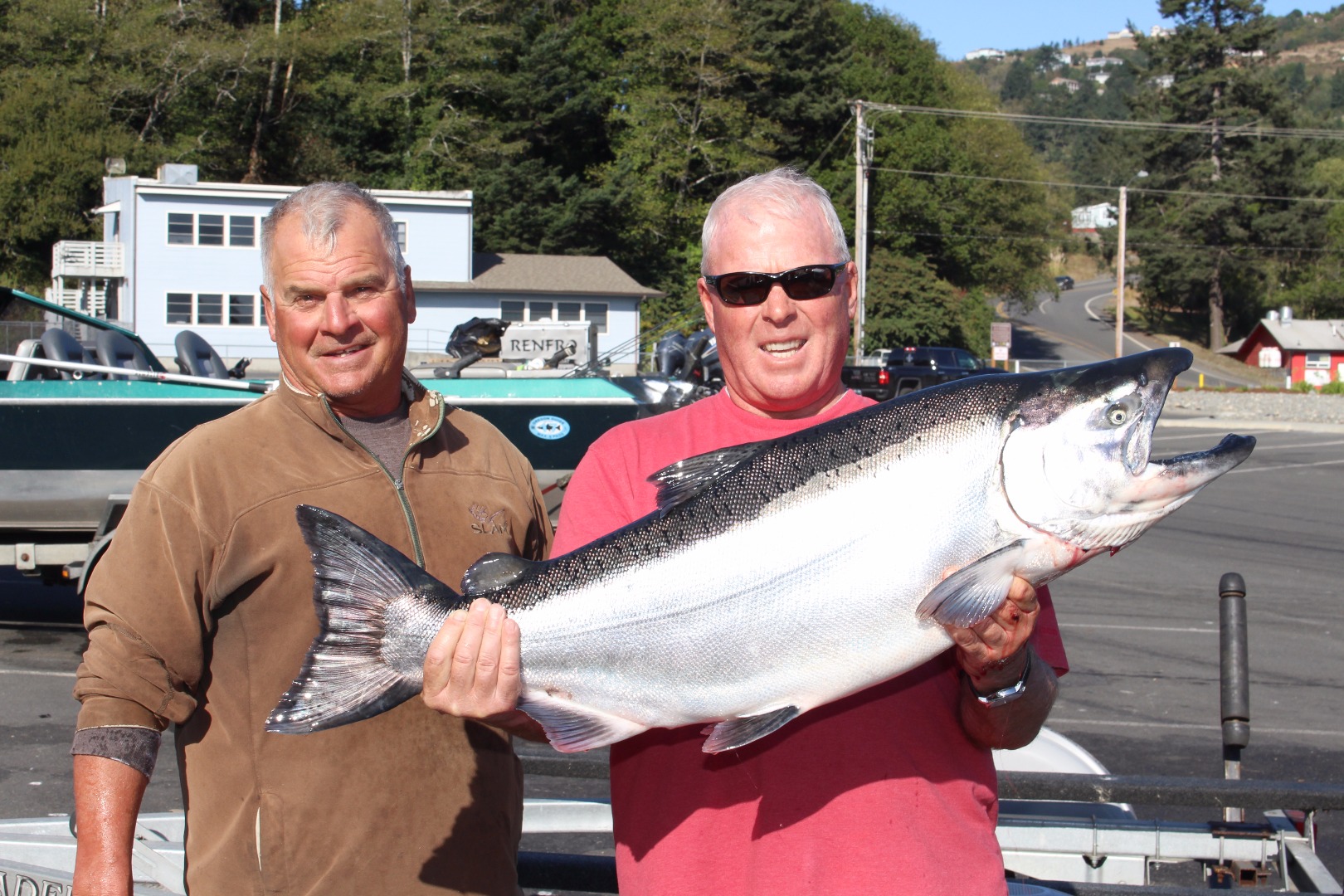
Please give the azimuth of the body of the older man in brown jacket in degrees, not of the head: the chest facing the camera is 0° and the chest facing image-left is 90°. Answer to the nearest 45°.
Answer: approximately 315°

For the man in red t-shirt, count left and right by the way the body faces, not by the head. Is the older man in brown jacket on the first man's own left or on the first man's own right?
on the first man's own right

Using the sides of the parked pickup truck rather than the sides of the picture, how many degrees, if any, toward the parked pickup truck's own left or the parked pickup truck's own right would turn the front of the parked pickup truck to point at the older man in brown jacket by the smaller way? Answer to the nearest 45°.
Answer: approximately 135° to the parked pickup truck's own right

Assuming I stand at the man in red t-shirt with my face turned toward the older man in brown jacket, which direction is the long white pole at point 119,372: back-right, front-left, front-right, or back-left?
front-right

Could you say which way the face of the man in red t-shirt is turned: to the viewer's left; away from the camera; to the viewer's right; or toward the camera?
toward the camera

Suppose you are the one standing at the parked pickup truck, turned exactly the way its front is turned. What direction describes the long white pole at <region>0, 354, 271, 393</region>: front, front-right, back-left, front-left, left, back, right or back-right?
back-right

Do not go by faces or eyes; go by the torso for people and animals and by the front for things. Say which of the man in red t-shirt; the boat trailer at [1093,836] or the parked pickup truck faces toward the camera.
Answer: the man in red t-shirt

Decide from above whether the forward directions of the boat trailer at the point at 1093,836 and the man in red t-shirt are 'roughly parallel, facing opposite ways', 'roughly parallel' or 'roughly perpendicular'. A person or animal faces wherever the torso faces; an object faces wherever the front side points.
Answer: roughly perpendicular

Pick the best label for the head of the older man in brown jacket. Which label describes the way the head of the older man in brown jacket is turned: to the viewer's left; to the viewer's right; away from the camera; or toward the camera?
toward the camera

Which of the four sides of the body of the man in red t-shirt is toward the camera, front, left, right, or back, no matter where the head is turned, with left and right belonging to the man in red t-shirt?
front

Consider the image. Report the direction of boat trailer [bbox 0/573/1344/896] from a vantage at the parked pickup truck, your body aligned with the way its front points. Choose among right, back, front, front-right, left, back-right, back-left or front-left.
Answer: back-right

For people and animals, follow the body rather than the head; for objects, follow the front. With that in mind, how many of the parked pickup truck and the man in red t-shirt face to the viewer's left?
0

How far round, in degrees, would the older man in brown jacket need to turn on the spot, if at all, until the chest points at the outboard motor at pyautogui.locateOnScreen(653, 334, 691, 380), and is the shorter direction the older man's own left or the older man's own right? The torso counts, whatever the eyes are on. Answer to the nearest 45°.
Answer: approximately 135° to the older man's own left
